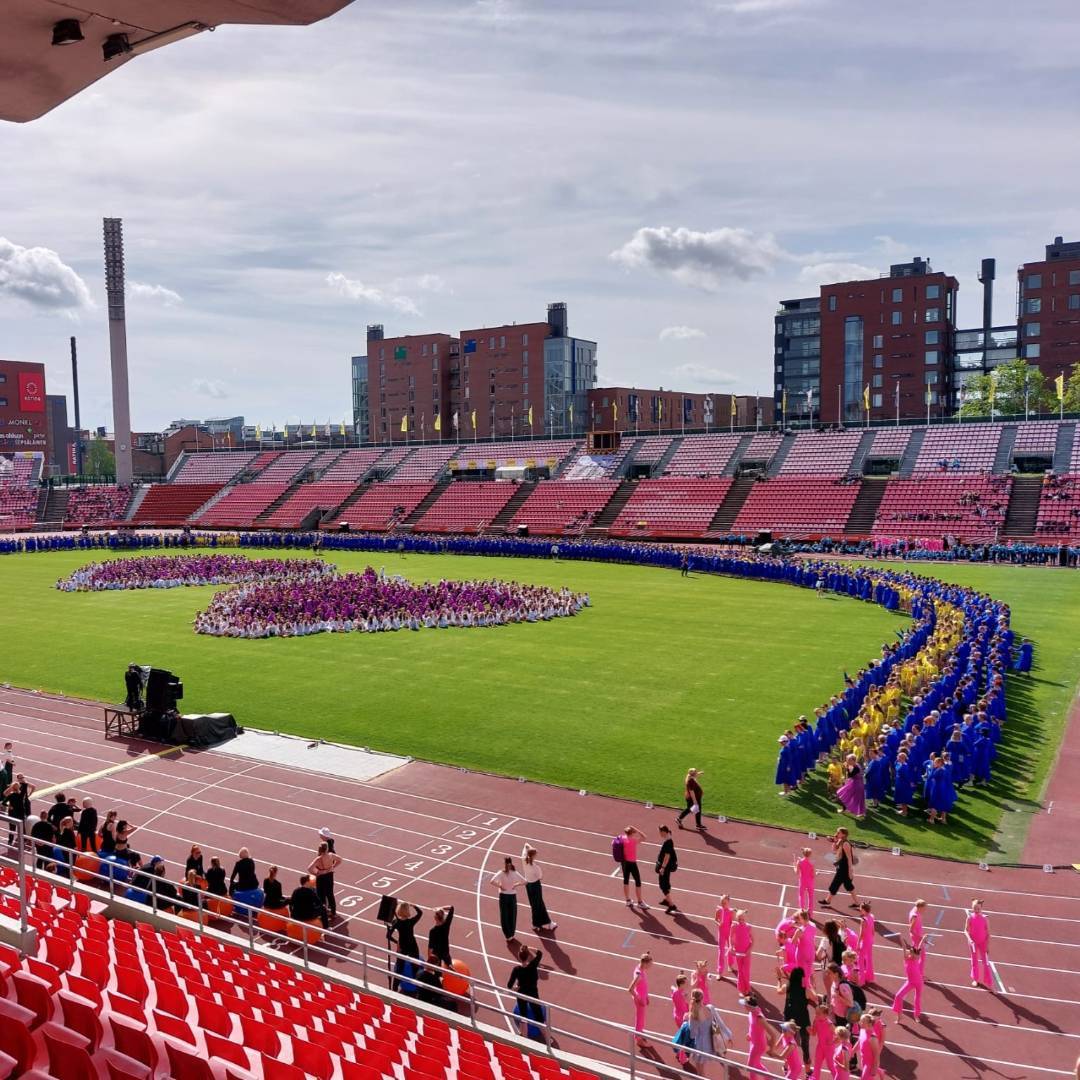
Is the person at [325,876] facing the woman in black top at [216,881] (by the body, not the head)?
no

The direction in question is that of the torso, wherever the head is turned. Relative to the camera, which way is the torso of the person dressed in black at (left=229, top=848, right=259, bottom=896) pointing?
away from the camera

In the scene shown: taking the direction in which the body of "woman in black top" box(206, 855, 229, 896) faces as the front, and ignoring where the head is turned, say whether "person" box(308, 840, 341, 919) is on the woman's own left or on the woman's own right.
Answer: on the woman's own right

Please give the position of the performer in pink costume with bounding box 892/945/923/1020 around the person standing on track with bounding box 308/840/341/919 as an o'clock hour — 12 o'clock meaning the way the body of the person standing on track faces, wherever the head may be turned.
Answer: The performer in pink costume is roughly at 4 o'clock from the person standing on track.

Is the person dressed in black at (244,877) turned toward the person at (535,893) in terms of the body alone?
no

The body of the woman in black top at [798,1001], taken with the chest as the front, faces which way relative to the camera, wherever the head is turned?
away from the camera

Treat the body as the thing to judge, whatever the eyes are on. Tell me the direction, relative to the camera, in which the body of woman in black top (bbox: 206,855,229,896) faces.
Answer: away from the camera

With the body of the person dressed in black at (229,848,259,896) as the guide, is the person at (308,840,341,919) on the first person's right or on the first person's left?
on the first person's right

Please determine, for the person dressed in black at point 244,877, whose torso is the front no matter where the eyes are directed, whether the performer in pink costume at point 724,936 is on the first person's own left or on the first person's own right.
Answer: on the first person's own right

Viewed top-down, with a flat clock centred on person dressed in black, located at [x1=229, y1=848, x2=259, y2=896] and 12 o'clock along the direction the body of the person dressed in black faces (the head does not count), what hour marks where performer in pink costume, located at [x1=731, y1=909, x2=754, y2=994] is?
The performer in pink costume is roughly at 4 o'clock from the person dressed in black.
